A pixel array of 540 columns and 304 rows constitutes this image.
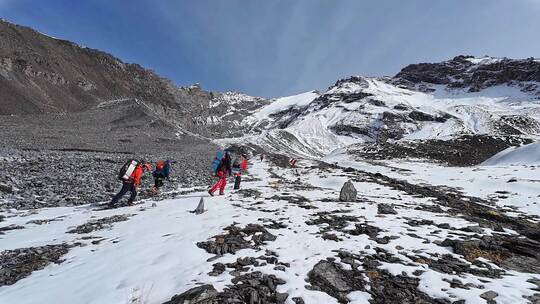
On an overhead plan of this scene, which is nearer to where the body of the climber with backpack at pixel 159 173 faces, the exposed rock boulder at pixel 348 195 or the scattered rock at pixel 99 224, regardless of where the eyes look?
the exposed rock boulder

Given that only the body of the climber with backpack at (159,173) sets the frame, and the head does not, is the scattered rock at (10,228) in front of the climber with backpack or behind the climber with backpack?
behind

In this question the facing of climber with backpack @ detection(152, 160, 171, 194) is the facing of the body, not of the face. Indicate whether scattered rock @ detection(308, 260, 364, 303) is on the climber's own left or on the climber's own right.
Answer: on the climber's own right

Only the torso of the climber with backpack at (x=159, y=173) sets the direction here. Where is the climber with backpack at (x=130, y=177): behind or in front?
behind

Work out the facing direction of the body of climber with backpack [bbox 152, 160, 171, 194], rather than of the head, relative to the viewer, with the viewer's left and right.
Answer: facing away from the viewer and to the right of the viewer

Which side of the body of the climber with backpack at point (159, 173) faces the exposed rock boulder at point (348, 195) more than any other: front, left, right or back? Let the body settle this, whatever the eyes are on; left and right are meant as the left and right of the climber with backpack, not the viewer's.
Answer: right

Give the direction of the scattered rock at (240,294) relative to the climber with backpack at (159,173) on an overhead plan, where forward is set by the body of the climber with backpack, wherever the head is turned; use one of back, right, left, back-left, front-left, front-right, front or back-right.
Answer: back-right

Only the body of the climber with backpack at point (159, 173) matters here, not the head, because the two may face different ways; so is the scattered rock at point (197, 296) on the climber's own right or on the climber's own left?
on the climber's own right

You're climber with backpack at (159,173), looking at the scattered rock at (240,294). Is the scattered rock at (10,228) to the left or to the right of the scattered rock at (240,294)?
right
